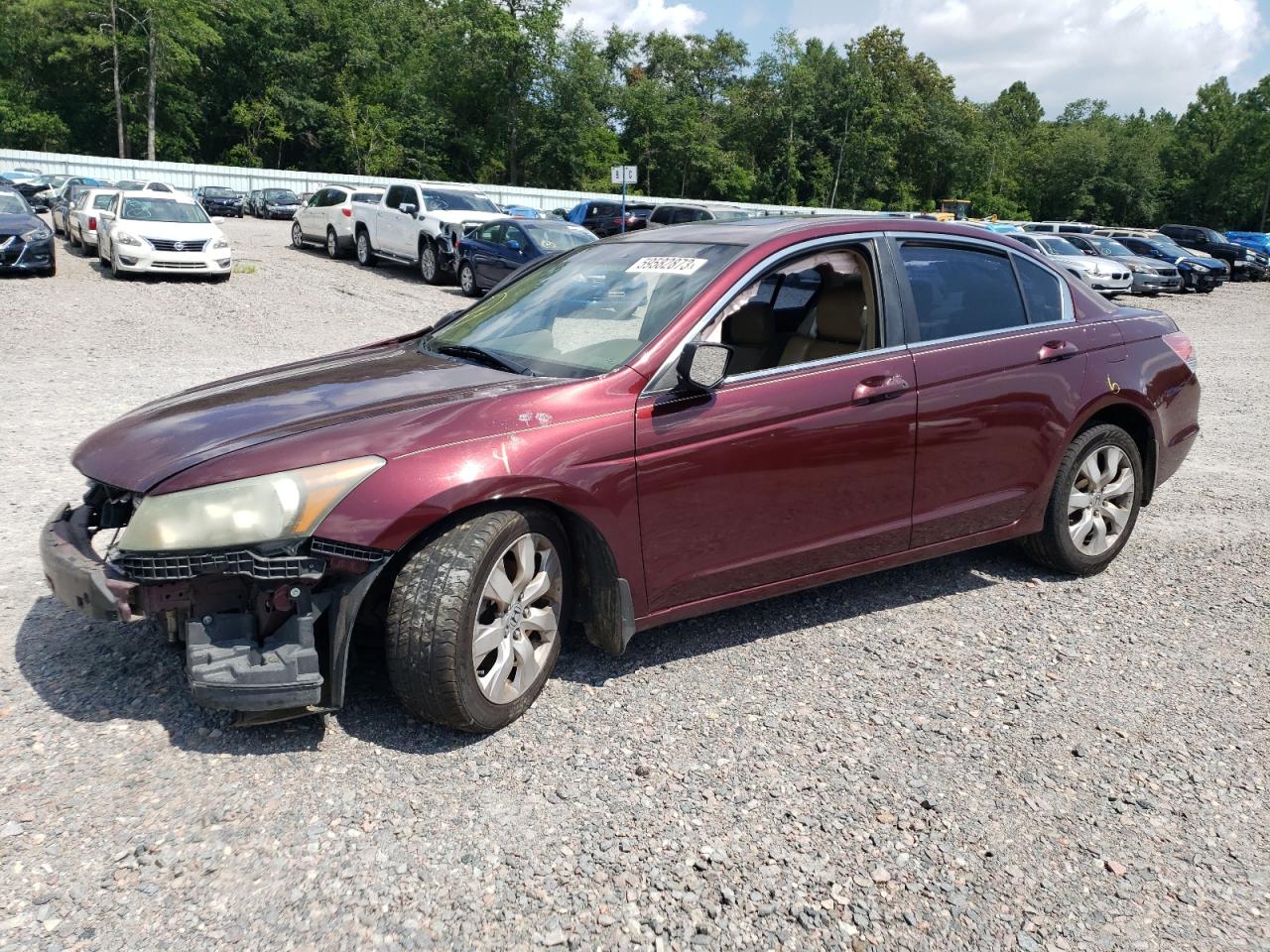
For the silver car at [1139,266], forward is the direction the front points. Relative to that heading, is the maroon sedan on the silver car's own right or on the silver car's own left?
on the silver car's own right

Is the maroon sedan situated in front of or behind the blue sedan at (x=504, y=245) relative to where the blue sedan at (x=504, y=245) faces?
in front

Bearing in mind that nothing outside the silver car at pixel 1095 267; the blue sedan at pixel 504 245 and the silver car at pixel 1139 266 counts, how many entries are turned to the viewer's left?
0

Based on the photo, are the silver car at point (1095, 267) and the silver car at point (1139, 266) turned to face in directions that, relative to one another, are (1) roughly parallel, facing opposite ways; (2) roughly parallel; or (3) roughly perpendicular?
roughly parallel

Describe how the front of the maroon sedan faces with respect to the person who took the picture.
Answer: facing the viewer and to the left of the viewer

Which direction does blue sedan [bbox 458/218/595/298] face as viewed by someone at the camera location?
facing the viewer and to the right of the viewer

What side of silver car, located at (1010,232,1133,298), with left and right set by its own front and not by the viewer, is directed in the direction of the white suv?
right

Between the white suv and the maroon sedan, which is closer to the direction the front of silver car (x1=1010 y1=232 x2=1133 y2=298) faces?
the maroon sedan

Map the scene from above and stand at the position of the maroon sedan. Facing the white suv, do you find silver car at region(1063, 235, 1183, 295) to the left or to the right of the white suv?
right

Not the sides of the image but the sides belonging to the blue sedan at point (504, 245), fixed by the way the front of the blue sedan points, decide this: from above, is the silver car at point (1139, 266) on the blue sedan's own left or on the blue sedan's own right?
on the blue sedan's own left

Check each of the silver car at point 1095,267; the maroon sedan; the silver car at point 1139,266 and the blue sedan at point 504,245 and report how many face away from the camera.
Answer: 0
